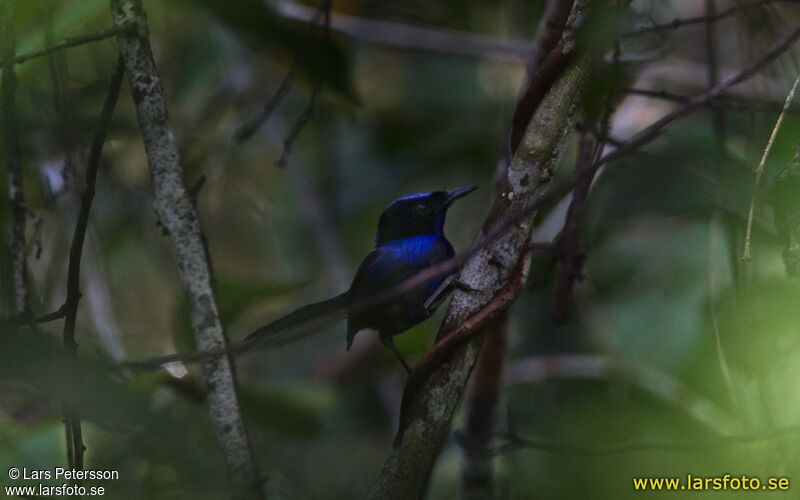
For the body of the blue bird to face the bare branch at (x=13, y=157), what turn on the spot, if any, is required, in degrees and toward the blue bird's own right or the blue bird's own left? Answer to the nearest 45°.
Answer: approximately 135° to the blue bird's own right

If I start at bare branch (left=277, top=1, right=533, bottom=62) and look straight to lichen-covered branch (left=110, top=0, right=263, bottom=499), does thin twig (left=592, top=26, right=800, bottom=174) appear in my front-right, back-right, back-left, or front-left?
front-left

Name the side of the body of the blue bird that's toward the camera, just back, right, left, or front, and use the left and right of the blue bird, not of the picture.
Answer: right

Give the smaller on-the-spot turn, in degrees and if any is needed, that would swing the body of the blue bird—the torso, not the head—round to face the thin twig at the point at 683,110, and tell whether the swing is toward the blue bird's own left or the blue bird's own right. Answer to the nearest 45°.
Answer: approximately 45° to the blue bird's own right

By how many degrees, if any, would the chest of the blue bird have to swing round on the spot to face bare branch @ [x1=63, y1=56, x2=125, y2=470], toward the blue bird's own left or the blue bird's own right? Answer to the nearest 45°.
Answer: approximately 135° to the blue bird's own right
